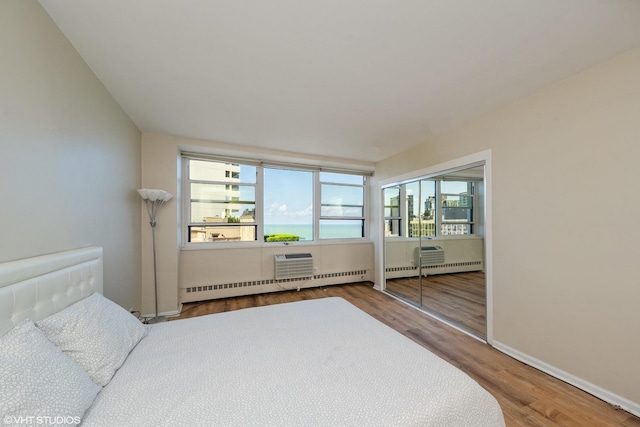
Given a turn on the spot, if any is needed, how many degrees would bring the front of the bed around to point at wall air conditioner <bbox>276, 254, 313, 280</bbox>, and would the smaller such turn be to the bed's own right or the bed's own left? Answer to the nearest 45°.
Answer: approximately 90° to the bed's own left

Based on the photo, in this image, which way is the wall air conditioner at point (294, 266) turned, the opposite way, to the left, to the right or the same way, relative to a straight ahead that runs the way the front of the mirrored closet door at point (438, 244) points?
to the left

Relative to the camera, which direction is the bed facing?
to the viewer's right

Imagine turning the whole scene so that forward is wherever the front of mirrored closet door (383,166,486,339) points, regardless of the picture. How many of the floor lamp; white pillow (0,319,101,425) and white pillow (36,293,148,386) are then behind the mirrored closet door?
0

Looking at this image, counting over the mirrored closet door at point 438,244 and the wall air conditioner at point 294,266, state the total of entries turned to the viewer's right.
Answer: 0

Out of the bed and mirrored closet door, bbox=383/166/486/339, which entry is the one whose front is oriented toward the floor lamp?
the mirrored closet door

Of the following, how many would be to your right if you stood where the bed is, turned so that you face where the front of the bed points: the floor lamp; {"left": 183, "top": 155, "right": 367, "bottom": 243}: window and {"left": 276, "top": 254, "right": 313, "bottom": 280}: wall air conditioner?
0

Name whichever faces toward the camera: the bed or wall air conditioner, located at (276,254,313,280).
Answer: the wall air conditioner

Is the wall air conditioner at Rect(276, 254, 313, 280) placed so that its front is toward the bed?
yes

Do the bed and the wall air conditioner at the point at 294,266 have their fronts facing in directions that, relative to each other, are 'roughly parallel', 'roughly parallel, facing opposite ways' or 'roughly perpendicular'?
roughly perpendicular

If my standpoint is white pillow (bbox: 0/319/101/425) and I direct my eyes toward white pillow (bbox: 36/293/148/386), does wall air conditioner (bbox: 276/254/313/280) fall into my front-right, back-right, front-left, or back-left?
front-right

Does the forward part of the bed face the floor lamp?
no

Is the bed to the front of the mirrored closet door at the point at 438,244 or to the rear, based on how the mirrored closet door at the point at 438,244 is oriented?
to the front

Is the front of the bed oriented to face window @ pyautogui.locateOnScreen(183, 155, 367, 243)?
no

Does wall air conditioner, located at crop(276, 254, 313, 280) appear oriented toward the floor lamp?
no

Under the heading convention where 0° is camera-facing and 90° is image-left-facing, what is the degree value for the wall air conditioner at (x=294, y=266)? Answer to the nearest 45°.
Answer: approximately 0°

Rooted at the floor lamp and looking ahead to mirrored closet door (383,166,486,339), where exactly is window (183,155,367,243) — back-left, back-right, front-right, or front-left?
front-left

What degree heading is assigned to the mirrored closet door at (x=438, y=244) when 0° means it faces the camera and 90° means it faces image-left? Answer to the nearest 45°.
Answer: approximately 45°

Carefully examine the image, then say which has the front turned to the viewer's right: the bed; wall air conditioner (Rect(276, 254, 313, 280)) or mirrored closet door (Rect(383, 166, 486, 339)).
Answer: the bed

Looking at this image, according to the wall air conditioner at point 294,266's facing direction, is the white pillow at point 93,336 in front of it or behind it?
in front
